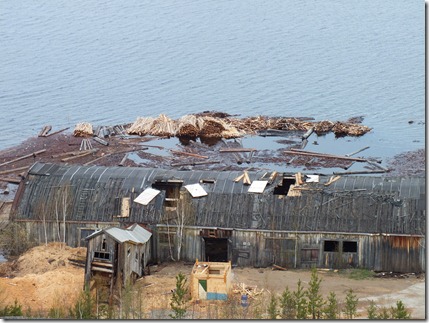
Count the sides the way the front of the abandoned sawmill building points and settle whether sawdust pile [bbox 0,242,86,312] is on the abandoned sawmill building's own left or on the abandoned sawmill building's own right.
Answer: on the abandoned sawmill building's own right

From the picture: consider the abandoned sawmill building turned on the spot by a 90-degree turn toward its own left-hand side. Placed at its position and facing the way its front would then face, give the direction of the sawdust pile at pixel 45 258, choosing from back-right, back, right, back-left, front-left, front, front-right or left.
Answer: back

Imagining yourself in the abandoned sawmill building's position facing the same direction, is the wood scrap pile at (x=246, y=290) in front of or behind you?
in front

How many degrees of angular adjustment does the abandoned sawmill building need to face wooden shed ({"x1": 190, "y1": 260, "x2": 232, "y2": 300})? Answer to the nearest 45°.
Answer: approximately 45° to its right

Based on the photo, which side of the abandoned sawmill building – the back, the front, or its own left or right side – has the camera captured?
front
